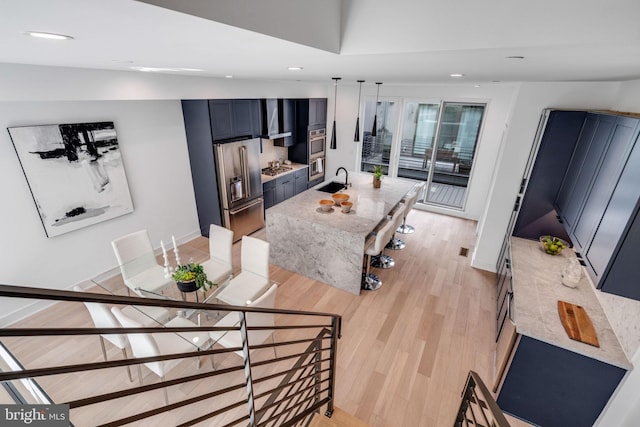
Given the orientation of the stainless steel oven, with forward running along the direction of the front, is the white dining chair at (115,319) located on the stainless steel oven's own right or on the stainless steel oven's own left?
on the stainless steel oven's own right

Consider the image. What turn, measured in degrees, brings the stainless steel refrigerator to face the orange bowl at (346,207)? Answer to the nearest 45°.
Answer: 0° — it already faces it

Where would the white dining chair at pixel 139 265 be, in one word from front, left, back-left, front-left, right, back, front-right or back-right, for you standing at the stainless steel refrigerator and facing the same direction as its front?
right

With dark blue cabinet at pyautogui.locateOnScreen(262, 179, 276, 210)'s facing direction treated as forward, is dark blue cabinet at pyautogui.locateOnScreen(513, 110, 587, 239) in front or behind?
in front

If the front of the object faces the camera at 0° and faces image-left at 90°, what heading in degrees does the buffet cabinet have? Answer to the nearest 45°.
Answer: approximately 45°

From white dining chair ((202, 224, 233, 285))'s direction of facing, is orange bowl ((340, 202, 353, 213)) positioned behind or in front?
behind

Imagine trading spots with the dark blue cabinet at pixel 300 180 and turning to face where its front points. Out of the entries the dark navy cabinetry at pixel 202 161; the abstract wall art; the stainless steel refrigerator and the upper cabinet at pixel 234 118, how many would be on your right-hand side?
4

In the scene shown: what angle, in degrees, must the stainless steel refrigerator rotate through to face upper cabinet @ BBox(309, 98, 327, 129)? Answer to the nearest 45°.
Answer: approximately 90° to its left

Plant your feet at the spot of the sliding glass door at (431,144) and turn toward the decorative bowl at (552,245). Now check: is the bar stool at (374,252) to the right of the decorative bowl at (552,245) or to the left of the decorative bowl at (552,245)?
right

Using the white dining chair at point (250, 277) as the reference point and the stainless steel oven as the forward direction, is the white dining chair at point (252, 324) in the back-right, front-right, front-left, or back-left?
back-right

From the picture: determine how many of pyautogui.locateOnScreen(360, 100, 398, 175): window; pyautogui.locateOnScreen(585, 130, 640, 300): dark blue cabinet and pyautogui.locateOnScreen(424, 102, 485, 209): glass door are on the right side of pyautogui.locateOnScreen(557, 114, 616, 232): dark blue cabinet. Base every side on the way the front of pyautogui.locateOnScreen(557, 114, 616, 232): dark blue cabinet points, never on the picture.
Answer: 2

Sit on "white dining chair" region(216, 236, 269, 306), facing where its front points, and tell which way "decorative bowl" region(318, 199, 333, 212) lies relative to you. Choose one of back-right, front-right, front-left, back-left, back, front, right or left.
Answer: back

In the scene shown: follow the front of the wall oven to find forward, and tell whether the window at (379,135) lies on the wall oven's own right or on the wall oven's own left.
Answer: on the wall oven's own left

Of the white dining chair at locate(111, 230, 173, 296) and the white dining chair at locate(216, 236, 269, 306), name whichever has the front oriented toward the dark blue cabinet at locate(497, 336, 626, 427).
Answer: the white dining chair at locate(111, 230, 173, 296)

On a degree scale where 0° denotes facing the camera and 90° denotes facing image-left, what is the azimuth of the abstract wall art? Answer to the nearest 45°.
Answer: approximately 315°

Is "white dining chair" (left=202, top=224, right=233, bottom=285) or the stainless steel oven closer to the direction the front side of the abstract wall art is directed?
the white dining chair

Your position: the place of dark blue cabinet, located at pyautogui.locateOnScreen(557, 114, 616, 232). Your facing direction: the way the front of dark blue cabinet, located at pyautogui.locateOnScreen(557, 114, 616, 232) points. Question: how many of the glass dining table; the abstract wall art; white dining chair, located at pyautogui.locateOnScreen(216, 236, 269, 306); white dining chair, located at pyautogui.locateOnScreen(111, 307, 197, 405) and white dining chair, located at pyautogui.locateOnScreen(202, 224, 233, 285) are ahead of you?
5
